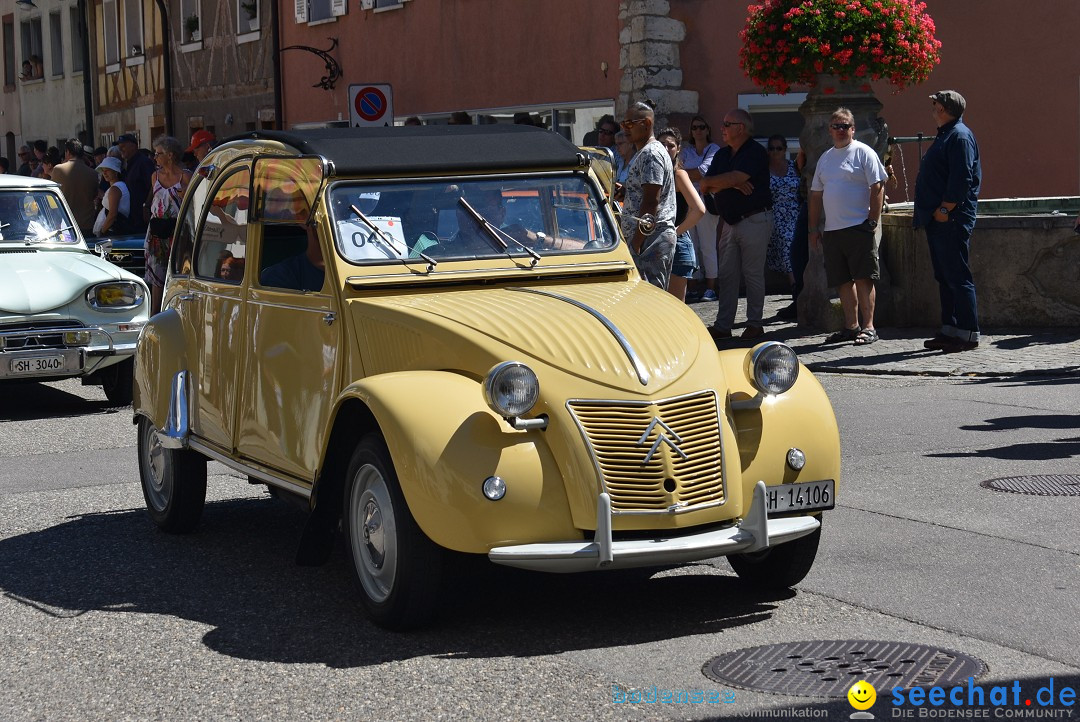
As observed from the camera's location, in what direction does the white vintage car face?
facing the viewer and to the right of the viewer

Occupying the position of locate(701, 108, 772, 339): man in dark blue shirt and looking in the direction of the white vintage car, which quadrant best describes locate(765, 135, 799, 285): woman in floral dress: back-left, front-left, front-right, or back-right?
back-right

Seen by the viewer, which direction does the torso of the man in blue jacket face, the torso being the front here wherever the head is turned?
to the viewer's left

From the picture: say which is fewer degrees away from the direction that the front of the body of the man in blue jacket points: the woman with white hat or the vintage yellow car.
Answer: the woman with white hat

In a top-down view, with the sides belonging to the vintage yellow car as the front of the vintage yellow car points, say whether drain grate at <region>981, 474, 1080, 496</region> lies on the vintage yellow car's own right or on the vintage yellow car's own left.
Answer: on the vintage yellow car's own left

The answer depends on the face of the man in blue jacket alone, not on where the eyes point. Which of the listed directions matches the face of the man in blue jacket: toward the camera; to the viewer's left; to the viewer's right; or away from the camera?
to the viewer's left

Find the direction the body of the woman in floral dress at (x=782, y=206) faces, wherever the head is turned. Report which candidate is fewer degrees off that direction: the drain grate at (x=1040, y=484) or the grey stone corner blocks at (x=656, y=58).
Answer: the drain grate

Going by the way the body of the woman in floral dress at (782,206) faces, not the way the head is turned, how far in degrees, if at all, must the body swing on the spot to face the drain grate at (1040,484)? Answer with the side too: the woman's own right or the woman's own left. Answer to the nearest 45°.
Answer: approximately 45° to the woman's own left

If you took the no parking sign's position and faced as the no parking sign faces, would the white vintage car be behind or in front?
in front

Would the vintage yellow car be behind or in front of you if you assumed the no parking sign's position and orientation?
in front

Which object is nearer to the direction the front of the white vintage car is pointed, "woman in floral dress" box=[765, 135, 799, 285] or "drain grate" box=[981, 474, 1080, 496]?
the drain grate
